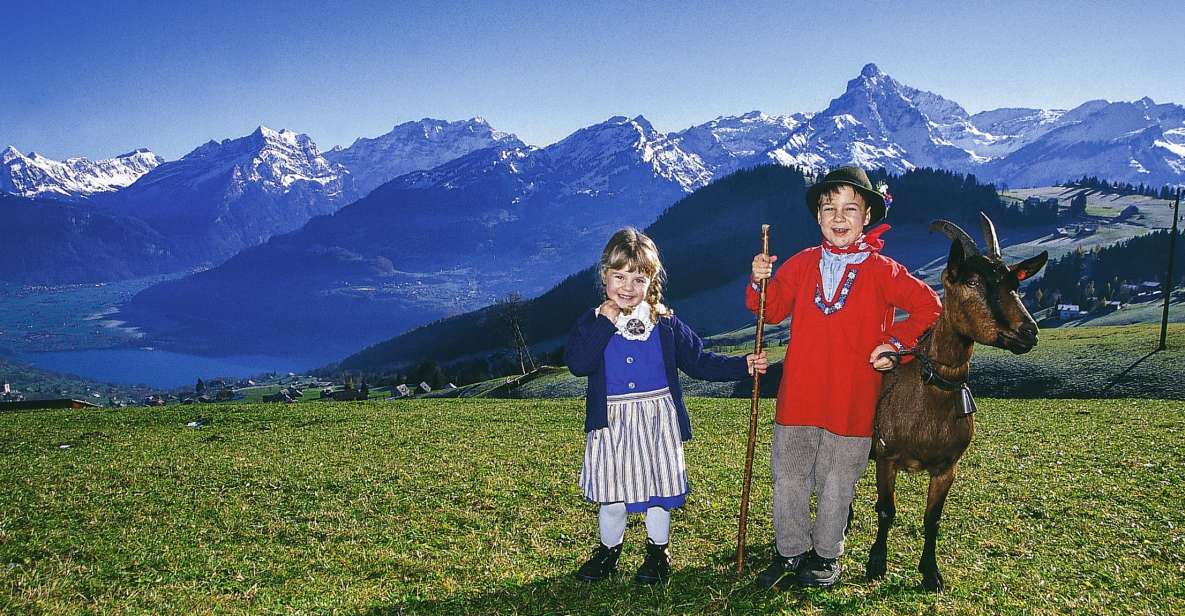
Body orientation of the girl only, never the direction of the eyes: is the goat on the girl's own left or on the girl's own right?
on the girl's own left

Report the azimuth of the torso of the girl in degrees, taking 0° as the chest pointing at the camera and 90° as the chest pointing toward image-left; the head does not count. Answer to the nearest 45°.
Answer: approximately 0°

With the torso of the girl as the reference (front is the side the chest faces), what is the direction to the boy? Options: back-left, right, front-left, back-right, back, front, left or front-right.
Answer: left
